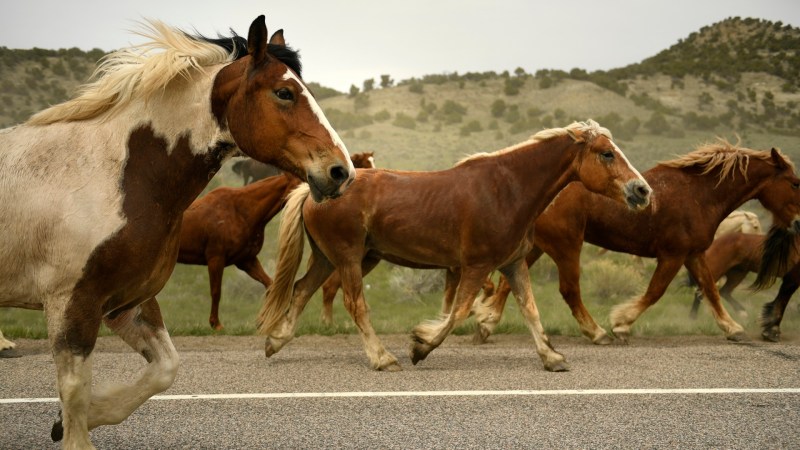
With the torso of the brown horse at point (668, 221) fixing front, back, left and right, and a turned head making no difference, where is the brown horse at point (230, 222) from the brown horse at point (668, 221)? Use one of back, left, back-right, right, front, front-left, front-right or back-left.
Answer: back

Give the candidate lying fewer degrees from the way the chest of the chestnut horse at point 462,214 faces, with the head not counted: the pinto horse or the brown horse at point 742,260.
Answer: the brown horse

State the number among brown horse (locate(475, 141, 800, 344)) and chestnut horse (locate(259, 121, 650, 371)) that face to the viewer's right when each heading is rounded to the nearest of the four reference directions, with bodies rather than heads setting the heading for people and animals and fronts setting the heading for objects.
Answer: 2

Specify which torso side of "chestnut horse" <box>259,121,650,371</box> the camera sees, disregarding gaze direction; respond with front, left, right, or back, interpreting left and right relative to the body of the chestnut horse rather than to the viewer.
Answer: right

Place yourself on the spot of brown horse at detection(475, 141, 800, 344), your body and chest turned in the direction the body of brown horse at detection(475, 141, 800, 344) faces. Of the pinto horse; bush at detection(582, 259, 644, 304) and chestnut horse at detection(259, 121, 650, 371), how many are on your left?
1

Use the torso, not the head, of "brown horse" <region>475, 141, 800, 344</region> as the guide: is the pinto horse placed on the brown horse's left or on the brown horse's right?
on the brown horse's right

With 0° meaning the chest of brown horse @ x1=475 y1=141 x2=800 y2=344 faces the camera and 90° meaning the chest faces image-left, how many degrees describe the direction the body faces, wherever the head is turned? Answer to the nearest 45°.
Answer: approximately 270°

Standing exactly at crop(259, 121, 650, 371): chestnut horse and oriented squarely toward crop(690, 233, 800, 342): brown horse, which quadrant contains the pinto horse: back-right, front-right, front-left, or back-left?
back-right
